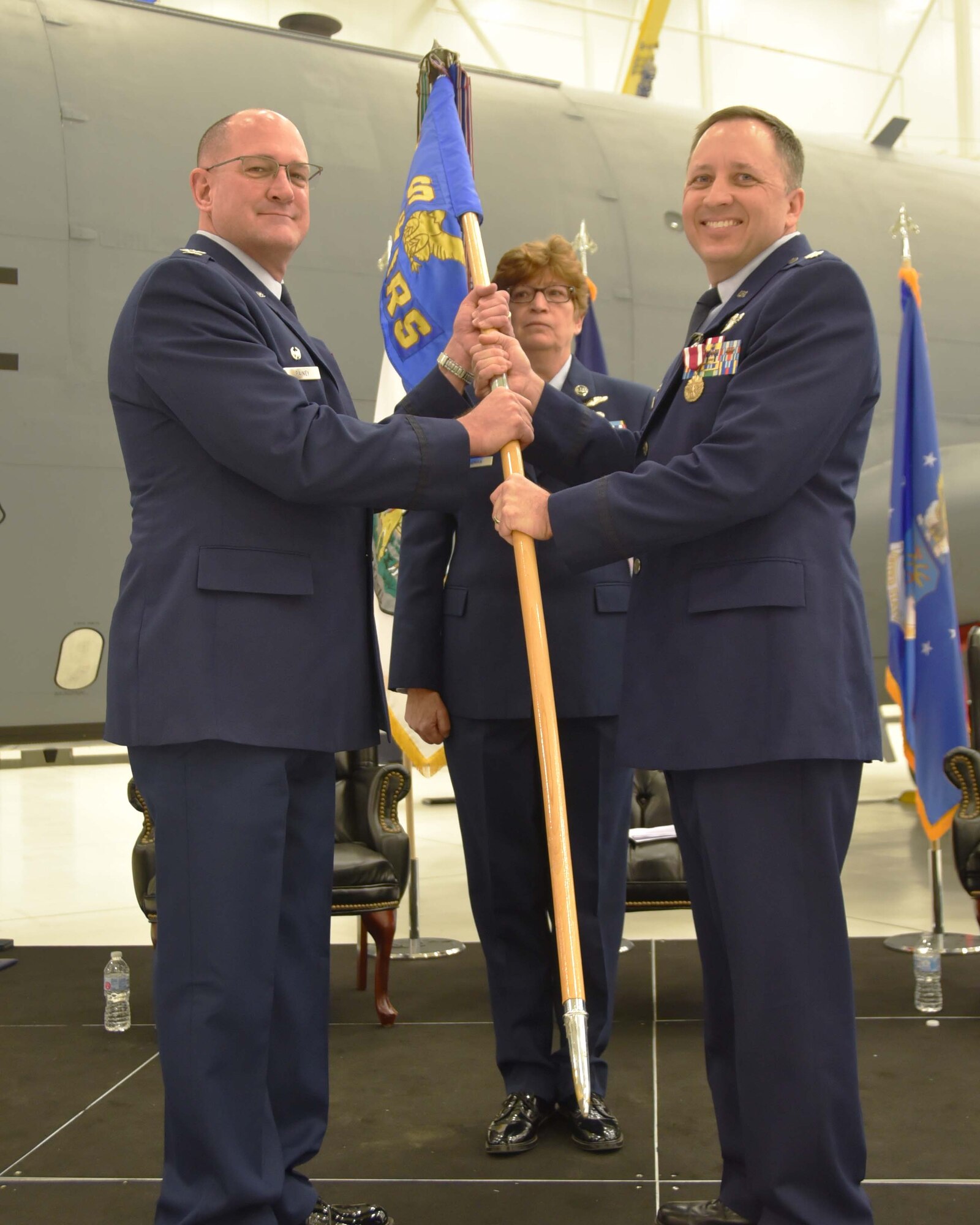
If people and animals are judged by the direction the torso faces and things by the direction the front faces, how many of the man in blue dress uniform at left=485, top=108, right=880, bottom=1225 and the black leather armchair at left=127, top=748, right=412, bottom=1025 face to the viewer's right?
0

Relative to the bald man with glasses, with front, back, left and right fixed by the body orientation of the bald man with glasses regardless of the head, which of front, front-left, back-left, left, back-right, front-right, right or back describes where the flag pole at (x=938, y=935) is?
front-left

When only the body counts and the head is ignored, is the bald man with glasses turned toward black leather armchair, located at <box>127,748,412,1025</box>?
no

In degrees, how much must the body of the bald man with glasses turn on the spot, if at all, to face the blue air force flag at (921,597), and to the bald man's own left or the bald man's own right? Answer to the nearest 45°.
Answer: approximately 45° to the bald man's own left

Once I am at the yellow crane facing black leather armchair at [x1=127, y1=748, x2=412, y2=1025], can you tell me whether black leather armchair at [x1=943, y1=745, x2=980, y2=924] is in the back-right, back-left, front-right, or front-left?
front-left

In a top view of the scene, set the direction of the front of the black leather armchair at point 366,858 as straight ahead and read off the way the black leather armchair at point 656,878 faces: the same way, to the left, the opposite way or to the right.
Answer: the same way

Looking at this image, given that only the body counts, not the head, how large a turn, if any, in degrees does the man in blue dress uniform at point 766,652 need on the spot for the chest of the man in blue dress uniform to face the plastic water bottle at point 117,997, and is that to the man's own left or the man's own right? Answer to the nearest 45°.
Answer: approximately 45° to the man's own right

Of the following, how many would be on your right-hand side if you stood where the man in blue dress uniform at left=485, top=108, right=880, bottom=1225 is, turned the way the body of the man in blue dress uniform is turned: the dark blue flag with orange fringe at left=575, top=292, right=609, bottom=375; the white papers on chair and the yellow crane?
3

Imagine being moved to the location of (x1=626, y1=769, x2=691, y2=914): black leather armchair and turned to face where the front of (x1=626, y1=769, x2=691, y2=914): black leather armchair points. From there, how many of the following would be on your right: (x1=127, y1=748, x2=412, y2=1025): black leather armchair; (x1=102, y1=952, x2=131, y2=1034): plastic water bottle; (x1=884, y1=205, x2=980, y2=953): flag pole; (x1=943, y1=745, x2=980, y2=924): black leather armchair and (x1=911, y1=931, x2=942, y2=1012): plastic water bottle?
2

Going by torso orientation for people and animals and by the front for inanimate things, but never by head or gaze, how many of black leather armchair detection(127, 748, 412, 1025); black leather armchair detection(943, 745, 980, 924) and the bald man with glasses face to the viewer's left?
0

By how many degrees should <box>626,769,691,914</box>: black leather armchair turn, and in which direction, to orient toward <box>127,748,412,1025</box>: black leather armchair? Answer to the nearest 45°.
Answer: approximately 90° to its right

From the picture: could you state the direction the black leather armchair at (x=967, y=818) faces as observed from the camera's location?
facing the viewer

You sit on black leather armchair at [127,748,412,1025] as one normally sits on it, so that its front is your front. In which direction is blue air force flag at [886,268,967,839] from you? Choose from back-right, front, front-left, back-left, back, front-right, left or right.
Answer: left

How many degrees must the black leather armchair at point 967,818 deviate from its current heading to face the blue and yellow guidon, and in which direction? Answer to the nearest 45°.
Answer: approximately 45° to its right

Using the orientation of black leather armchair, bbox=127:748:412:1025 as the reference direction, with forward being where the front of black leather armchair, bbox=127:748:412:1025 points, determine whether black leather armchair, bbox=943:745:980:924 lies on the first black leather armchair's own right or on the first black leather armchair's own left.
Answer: on the first black leather armchair's own left
